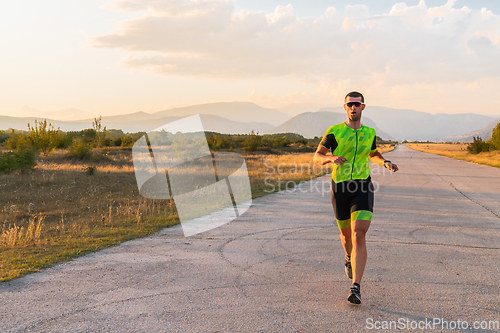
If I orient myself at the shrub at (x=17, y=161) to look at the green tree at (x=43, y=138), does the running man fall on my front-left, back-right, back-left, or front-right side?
back-right

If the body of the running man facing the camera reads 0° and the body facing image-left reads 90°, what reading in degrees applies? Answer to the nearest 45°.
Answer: approximately 0°

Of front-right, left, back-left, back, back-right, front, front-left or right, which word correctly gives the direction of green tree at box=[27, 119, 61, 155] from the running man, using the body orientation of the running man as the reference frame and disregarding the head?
back-right

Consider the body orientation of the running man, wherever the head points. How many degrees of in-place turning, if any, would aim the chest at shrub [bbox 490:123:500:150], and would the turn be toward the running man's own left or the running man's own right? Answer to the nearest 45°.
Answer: approximately 180°

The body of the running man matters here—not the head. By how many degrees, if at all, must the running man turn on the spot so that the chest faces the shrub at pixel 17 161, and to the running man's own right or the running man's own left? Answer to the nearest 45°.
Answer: approximately 135° to the running man's own right
